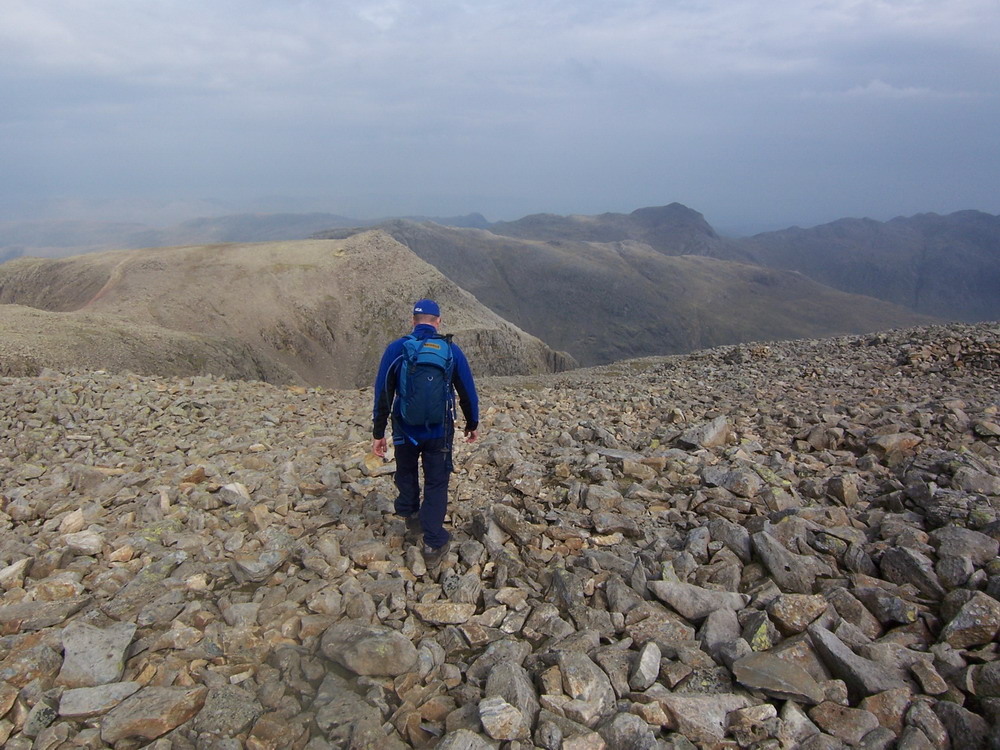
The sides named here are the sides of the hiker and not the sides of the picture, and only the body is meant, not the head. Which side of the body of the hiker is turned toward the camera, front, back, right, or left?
back
